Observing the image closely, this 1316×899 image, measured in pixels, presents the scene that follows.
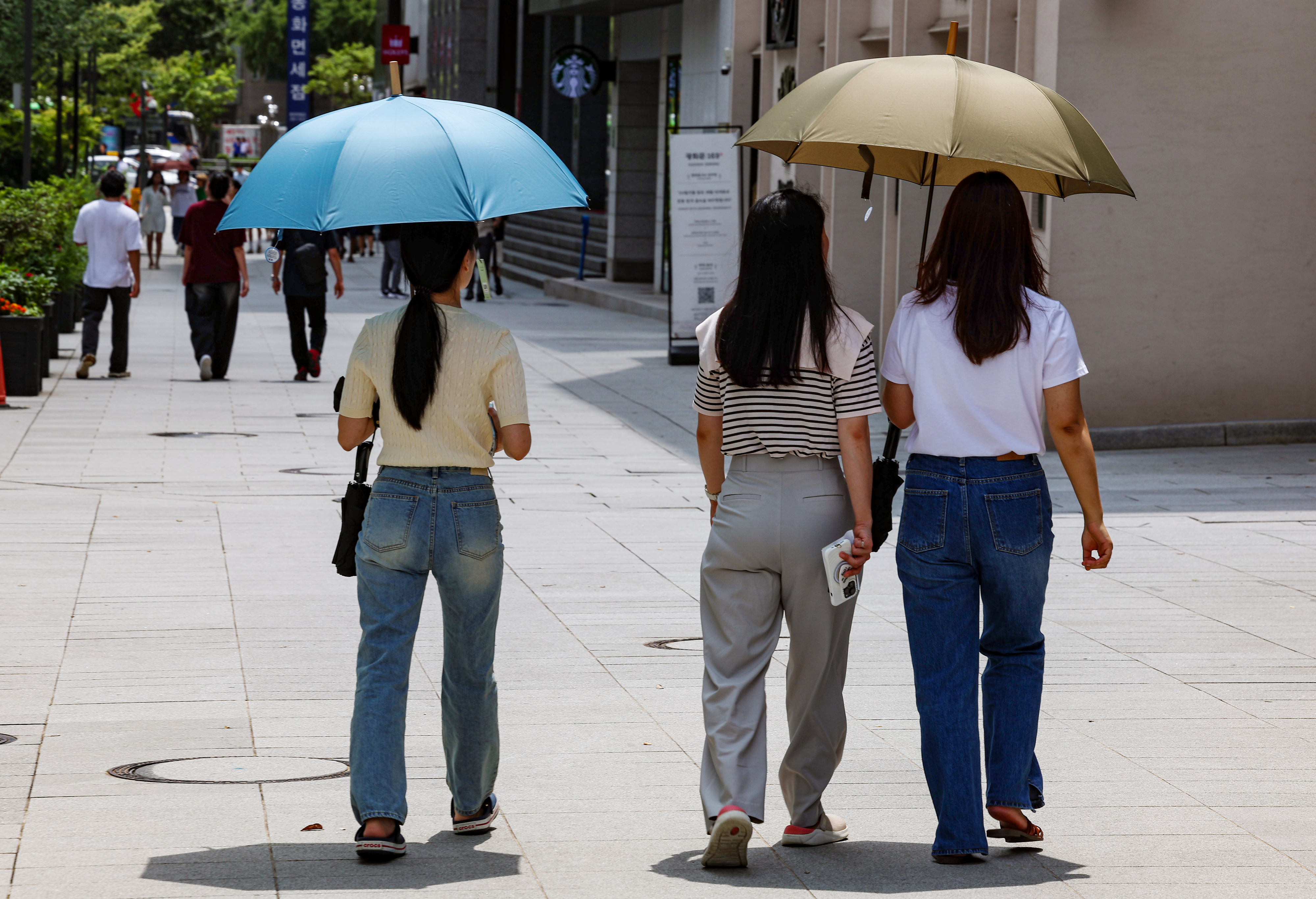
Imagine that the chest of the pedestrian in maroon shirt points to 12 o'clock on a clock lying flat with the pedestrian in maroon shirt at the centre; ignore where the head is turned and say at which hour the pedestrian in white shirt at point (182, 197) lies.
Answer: The pedestrian in white shirt is roughly at 12 o'clock from the pedestrian in maroon shirt.

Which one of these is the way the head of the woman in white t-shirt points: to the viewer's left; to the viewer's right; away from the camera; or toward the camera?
away from the camera

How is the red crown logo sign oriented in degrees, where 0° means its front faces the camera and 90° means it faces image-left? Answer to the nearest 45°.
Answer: approximately 0°

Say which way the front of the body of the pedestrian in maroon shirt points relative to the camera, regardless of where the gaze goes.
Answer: away from the camera

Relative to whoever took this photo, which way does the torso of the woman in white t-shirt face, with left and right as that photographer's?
facing away from the viewer

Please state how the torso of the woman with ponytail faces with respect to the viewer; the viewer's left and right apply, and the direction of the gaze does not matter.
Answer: facing away from the viewer

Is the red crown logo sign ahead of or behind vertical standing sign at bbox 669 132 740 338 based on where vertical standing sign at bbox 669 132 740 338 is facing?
behind

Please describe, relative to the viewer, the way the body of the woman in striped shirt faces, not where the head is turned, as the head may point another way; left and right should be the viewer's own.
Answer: facing away from the viewer
